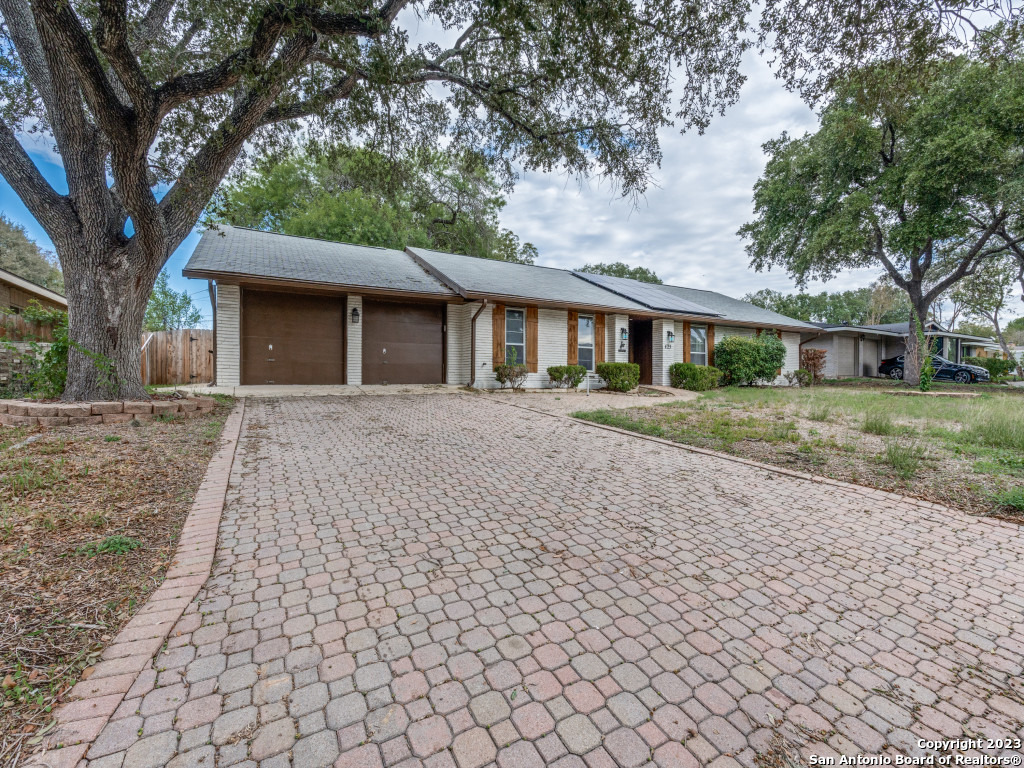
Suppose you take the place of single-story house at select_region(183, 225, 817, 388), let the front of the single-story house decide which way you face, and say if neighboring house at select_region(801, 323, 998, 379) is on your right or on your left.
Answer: on your left

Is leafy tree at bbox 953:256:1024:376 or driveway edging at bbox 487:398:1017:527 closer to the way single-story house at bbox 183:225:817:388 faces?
the driveway edging

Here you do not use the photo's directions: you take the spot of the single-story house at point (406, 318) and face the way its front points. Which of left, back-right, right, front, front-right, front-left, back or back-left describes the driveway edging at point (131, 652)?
front-right

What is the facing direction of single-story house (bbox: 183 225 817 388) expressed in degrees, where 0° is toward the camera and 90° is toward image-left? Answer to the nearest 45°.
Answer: approximately 315°

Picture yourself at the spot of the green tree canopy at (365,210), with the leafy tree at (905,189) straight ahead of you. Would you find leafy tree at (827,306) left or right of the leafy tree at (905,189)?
left

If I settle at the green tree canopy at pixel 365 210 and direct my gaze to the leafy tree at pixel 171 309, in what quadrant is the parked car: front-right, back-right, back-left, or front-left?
back-left

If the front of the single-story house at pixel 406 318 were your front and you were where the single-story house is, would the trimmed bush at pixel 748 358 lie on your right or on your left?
on your left

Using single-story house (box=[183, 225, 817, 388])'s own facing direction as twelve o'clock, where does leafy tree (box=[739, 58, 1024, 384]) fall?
The leafy tree is roughly at 10 o'clock from the single-story house.

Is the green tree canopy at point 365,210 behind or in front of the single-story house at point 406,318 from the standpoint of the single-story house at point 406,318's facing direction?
behind

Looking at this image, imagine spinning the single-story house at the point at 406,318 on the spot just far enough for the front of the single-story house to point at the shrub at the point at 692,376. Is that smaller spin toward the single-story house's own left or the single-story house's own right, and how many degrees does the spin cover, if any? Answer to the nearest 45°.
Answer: approximately 45° to the single-story house's own left

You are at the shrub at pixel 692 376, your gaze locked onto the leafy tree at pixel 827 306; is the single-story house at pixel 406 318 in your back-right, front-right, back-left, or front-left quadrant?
back-left
